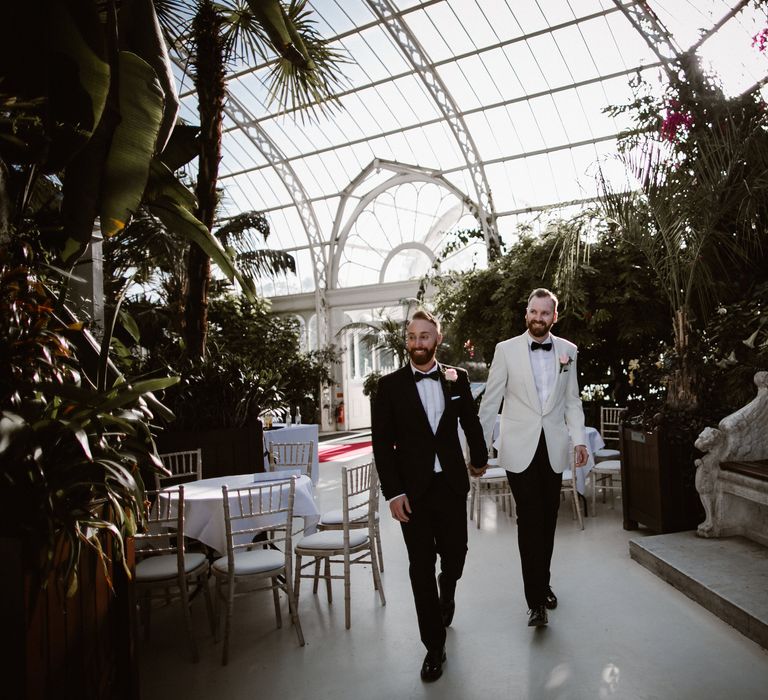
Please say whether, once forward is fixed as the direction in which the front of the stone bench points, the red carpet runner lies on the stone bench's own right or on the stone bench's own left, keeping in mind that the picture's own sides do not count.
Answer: on the stone bench's own right

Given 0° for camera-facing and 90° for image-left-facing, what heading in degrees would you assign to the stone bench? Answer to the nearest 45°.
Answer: approximately 45°

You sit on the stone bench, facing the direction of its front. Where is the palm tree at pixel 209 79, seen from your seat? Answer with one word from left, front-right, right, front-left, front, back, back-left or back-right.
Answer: front-right

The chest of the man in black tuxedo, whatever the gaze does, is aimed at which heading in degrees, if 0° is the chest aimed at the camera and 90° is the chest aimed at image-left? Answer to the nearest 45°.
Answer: approximately 0°

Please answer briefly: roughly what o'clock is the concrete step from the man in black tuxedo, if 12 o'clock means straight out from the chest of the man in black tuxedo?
The concrete step is roughly at 8 o'clock from the man in black tuxedo.

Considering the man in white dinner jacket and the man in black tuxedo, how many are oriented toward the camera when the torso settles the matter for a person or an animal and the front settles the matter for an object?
2

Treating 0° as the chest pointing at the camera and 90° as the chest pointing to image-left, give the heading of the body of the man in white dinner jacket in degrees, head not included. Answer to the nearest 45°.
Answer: approximately 0°

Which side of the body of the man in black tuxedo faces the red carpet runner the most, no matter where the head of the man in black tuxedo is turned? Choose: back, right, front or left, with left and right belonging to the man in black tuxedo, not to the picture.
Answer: back

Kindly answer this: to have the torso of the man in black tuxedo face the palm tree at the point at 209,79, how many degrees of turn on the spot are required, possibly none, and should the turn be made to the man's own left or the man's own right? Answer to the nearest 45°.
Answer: approximately 135° to the man's own right
